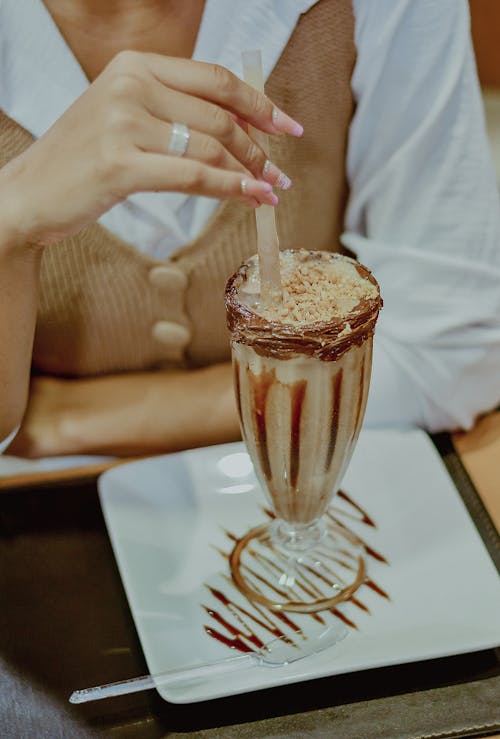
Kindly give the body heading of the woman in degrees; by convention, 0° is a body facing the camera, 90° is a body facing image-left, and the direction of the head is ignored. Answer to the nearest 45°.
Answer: approximately 0°
